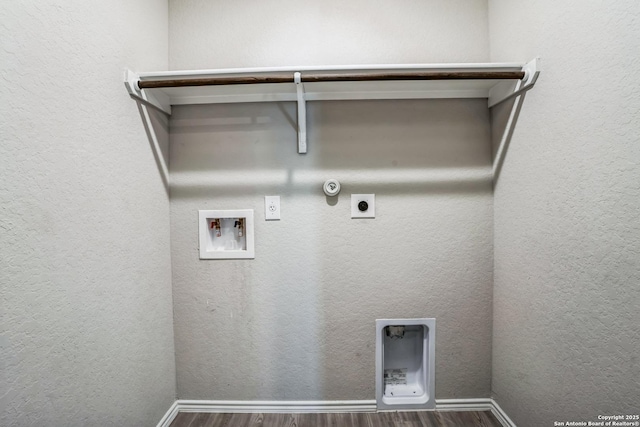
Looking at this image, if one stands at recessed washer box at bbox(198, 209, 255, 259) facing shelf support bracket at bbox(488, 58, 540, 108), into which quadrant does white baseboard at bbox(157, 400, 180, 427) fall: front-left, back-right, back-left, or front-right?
back-right

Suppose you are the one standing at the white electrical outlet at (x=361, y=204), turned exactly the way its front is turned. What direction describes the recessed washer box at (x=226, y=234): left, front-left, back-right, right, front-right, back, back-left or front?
right

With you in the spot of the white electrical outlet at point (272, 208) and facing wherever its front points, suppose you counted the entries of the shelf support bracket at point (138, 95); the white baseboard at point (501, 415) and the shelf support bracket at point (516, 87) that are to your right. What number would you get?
1

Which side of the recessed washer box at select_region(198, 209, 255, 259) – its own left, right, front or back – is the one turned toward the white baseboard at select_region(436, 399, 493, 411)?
left

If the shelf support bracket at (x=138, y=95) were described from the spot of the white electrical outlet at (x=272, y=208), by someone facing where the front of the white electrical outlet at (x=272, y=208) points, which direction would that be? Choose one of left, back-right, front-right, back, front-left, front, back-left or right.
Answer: right

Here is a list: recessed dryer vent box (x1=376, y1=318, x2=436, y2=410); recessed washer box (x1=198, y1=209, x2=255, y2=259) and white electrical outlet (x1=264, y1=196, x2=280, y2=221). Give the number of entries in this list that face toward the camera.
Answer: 3

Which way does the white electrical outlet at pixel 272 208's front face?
toward the camera

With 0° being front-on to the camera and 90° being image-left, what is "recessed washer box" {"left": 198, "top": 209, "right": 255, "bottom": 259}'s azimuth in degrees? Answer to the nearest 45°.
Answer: approximately 0°

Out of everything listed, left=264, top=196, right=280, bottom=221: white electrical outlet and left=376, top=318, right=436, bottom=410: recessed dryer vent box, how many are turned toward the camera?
2
